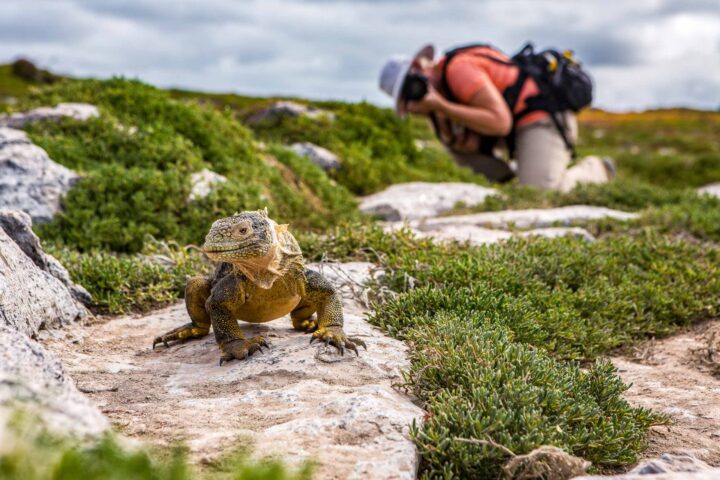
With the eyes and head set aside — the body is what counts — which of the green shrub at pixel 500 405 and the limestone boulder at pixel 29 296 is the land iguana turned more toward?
the green shrub

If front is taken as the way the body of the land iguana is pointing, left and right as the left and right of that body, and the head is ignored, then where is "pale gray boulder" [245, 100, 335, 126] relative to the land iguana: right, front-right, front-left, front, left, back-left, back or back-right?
back

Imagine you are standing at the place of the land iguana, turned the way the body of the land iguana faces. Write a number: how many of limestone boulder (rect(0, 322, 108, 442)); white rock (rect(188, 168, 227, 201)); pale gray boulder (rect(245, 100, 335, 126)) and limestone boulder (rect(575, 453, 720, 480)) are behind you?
2

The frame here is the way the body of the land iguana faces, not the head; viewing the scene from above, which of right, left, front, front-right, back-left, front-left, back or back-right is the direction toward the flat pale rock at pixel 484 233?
back-left

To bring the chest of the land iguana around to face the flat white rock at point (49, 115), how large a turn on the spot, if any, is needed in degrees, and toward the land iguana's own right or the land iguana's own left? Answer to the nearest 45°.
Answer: approximately 135° to the land iguana's own right

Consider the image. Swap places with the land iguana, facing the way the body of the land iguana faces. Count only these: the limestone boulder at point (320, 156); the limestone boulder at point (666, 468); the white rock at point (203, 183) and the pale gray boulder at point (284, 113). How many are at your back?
3

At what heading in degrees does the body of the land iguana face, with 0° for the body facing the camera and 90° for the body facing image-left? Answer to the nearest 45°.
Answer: approximately 0°

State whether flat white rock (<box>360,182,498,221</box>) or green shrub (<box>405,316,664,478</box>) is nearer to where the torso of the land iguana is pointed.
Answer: the green shrub

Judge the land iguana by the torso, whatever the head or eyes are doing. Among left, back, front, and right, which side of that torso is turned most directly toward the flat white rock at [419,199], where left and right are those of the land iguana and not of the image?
back

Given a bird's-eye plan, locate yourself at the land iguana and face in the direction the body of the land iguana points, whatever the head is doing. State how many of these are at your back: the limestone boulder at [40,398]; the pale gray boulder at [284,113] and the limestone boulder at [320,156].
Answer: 2

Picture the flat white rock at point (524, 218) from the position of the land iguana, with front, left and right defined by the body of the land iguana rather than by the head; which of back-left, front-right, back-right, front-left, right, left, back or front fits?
back-left

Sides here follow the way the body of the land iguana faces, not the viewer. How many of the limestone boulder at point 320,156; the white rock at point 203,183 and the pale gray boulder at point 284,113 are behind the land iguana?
3

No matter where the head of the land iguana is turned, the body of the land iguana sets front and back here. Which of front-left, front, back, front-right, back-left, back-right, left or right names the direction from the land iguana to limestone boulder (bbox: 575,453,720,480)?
front-left

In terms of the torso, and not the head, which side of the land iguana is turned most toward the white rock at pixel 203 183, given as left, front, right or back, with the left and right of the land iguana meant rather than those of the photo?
back

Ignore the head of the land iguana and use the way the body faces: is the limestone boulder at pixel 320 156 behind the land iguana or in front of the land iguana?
behind
